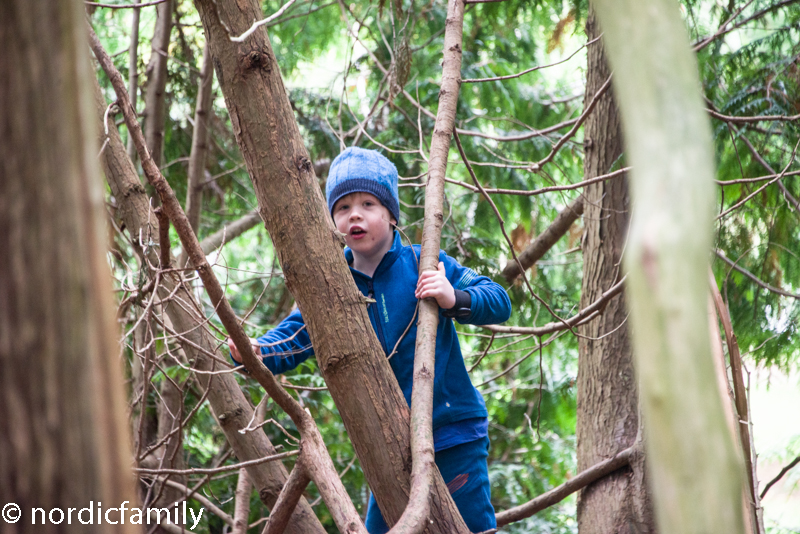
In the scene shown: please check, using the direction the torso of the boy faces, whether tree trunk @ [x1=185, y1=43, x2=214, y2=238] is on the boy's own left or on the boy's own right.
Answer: on the boy's own right

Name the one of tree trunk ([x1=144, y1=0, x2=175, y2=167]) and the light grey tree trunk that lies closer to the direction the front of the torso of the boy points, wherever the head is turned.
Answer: the light grey tree trunk

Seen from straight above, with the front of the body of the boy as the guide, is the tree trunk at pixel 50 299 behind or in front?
in front

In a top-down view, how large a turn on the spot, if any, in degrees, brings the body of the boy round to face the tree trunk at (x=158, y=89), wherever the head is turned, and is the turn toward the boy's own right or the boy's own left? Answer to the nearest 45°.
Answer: approximately 90° to the boy's own right

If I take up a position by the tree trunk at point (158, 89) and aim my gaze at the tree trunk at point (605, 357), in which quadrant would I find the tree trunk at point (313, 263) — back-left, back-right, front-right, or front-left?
front-right

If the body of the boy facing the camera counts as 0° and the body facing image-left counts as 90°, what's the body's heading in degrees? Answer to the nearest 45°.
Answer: approximately 45°

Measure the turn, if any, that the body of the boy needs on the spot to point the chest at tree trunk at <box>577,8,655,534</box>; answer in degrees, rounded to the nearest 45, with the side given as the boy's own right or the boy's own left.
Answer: approximately 180°

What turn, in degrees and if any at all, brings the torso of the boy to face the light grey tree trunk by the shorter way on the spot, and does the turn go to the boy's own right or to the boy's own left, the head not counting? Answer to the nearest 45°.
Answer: approximately 45° to the boy's own left
